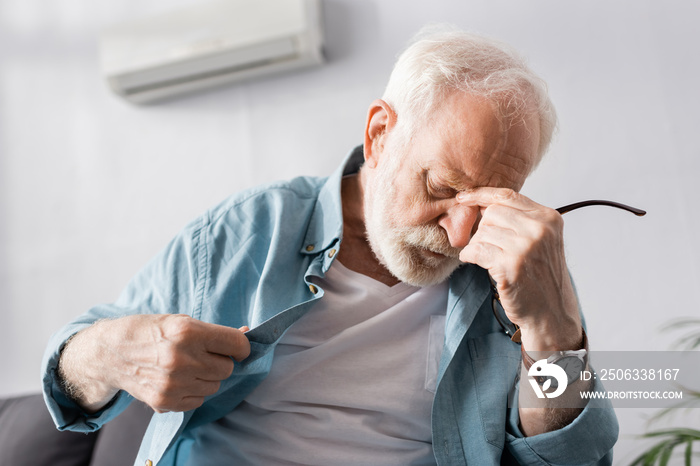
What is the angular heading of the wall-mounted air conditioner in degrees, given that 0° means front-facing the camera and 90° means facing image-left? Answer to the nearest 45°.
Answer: approximately 45°

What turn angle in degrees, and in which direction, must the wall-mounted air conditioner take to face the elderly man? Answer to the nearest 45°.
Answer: approximately 45° to its left

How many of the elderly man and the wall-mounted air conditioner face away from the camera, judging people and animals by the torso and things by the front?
0

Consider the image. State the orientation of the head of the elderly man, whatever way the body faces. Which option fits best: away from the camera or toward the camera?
toward the camera

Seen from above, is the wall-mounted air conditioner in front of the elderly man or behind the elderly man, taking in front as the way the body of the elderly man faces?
behind

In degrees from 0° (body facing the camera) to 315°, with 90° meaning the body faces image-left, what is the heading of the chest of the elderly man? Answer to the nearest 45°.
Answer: approximately 315°
